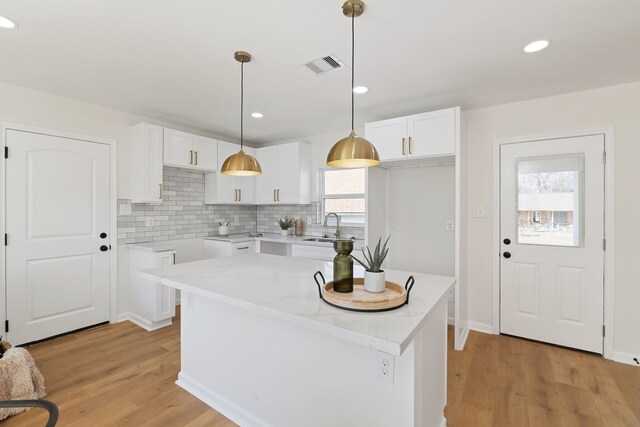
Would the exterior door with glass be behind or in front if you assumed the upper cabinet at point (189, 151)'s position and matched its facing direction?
in front

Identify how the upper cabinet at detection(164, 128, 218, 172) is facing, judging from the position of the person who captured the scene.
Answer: facing the viewer and to the right of the viewer

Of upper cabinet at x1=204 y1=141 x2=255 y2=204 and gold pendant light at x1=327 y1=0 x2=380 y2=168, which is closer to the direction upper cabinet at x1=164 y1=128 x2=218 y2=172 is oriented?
the gold pendant light

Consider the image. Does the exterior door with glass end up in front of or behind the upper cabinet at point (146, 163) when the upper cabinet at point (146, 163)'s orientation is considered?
in front

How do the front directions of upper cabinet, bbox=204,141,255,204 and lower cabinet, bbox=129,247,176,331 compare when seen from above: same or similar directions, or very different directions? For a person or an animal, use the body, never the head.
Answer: same or similar directions

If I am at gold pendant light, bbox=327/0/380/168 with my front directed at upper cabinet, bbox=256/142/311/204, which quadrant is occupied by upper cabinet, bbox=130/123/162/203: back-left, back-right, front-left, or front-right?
front-left

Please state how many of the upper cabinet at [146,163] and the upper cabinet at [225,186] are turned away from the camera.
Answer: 0

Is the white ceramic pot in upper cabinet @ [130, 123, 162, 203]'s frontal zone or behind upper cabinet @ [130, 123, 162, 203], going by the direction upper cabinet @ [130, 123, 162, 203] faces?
frontal zone

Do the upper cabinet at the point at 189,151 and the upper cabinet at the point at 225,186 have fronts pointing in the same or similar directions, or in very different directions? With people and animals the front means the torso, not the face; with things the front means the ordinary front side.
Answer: same or similar directions

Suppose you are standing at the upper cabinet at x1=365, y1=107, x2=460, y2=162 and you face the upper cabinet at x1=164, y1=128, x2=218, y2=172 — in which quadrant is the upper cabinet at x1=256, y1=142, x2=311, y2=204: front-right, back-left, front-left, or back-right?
front-right

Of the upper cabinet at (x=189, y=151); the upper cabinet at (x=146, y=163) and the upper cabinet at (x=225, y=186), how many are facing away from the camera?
0

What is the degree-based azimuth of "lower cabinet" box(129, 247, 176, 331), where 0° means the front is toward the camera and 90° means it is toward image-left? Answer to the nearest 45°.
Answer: approximately 315°
